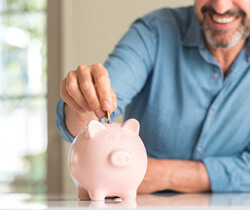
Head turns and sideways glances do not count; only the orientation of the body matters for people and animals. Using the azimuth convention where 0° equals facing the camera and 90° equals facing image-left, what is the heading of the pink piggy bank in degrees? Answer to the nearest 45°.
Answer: approximately 315°

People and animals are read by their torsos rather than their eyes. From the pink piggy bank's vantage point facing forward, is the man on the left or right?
on its left

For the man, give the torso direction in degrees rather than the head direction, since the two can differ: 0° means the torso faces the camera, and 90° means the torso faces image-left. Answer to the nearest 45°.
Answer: approximately 0°
